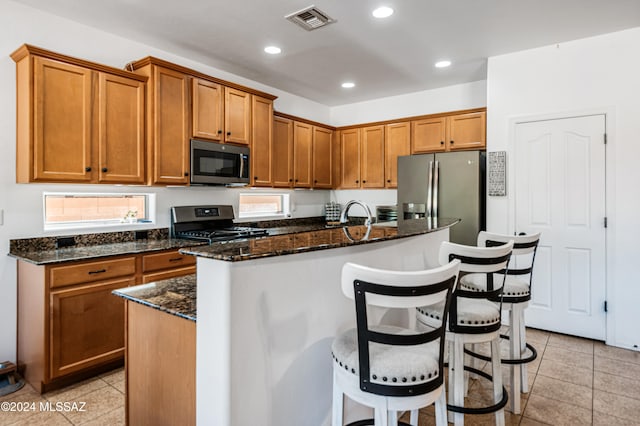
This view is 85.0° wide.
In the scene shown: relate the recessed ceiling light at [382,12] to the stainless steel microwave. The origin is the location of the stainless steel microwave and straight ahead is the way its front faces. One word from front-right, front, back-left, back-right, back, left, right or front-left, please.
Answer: front

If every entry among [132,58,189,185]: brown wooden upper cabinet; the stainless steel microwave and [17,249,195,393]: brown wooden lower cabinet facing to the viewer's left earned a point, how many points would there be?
0

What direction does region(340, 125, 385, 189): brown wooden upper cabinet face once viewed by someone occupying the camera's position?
facing the viewer and to the left of the viewer

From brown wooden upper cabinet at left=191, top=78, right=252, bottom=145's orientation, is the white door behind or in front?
in front

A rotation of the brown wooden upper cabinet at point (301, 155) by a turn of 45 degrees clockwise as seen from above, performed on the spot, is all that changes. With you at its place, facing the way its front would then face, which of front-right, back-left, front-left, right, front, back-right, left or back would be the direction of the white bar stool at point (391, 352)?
front

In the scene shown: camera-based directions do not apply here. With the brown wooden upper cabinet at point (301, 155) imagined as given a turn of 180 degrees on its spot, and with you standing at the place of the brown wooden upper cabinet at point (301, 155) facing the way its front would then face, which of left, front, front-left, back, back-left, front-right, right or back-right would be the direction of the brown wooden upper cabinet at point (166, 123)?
left

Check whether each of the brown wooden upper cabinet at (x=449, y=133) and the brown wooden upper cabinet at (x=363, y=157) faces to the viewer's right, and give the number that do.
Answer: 0

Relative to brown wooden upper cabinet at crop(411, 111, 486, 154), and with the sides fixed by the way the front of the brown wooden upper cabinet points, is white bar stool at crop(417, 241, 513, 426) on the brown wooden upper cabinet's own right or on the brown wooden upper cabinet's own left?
on the brown wooden upper cabinet's own left

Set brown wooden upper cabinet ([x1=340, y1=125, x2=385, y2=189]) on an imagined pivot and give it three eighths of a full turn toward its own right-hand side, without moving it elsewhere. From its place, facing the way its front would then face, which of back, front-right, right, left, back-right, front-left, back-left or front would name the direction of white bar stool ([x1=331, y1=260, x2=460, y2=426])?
back

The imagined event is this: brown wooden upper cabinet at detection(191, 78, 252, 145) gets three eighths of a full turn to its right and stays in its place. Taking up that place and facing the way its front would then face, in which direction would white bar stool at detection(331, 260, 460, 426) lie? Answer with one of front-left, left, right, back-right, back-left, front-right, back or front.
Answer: left

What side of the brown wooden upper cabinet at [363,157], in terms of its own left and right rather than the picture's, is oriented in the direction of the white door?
left

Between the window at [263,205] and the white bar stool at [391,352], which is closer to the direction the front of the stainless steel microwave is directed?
the white bar stool

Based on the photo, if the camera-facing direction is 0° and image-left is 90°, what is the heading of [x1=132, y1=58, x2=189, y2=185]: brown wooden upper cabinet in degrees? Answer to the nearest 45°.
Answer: approximately 315°

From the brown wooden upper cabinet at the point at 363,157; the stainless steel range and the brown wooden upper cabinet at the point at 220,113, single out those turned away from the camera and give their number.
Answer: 0

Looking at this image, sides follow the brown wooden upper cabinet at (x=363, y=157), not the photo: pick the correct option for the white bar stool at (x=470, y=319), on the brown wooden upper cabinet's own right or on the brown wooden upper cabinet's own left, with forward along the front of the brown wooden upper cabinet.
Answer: on the brown wooden upper cabinet's own left
